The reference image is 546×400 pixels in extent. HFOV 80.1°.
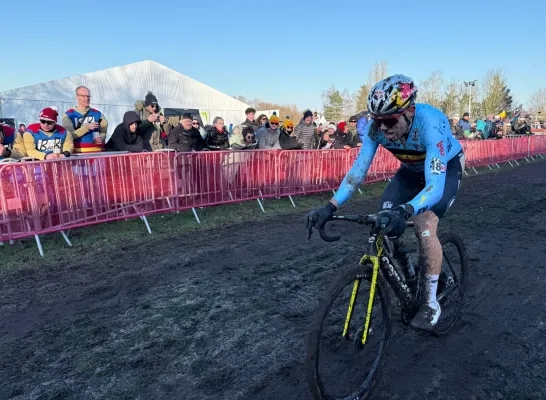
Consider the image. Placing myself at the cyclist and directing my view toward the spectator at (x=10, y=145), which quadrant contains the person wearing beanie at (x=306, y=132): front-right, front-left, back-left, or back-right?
front-right

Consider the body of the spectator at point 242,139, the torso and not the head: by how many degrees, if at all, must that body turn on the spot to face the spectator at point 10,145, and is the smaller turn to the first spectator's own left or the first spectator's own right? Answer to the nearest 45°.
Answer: approximately 90° to the first spectator's own right

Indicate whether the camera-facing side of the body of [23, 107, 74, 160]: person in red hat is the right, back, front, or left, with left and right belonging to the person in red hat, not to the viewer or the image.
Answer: front

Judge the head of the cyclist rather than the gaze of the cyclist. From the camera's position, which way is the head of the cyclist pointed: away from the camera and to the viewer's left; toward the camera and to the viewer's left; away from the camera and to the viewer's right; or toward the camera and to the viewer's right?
toward the camera and to the viewer's left

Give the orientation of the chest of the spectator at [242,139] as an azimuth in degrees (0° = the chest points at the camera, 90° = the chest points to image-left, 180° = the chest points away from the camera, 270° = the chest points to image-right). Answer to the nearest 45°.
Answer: approximately 315°

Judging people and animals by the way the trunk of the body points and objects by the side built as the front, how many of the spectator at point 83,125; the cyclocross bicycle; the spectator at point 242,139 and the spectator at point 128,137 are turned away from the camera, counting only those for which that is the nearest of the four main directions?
0

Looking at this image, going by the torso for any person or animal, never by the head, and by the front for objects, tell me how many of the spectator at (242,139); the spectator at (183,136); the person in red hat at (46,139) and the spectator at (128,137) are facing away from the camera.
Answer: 0

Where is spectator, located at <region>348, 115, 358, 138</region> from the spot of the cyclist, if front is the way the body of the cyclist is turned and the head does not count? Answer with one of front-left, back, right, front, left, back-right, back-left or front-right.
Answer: back-right

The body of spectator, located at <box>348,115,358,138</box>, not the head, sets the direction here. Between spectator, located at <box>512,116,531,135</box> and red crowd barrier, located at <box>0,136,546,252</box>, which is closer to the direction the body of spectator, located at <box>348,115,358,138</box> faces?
the red crowd barrier

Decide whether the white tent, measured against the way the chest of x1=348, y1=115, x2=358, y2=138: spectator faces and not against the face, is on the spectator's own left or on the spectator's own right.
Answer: on the spectator's own right

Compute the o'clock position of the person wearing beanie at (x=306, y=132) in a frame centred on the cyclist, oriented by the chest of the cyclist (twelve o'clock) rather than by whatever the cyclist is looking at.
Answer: The person wearing beanie is roughly at 4 o'clock from the cyclist.

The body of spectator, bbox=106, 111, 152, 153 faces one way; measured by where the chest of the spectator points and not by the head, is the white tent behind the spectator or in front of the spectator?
behind

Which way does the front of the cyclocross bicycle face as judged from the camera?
facing the viewer and to the left of the viewer

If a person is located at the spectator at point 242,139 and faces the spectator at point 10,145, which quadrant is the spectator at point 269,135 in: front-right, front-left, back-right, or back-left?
back-right

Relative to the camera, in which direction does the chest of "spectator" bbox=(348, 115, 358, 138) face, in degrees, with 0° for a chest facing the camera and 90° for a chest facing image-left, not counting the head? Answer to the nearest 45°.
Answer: approximately 45°

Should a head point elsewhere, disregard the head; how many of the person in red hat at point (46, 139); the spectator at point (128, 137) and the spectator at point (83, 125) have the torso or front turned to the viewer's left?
0
